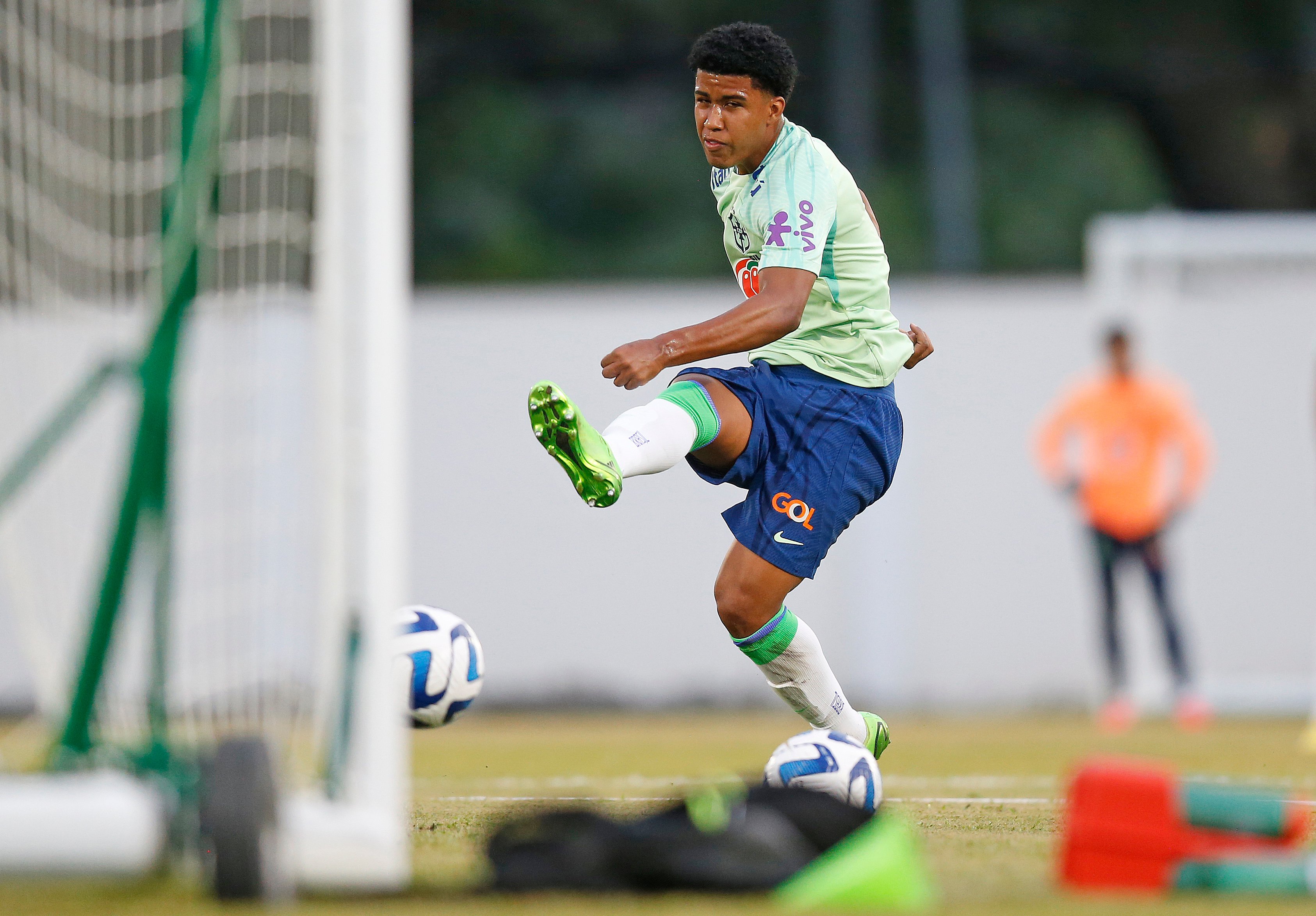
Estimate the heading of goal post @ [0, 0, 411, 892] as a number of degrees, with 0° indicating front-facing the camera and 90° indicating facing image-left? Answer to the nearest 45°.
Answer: approximately 270°

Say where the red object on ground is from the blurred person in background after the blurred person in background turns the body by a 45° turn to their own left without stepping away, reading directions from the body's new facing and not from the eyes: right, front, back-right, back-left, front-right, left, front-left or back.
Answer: front-right

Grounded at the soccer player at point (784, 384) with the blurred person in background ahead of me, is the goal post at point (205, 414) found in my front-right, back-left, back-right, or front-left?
back-left

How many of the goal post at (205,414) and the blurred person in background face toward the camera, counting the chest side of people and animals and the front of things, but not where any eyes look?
1

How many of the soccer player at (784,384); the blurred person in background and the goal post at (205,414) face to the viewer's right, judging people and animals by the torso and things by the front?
1

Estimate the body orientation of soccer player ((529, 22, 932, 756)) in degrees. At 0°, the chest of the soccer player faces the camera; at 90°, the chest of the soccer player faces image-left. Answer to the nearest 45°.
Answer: approximately 45°

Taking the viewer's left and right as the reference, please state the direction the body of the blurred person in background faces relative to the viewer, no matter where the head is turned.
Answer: facing the viewer

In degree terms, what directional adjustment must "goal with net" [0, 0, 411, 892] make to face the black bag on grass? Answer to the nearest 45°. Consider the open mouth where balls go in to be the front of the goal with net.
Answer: approximately 45° to its right

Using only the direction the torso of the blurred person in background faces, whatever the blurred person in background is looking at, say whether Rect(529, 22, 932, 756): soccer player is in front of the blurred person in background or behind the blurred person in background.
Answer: in front
